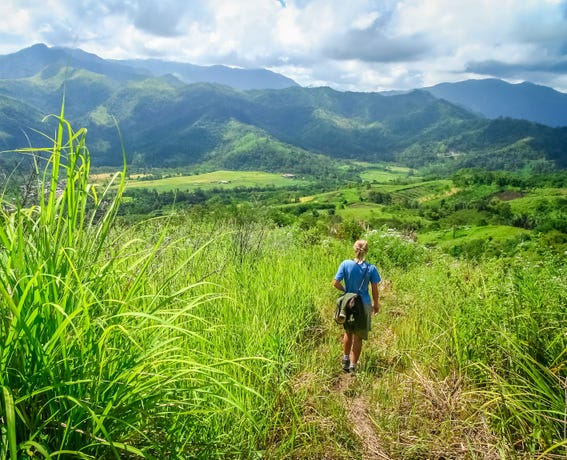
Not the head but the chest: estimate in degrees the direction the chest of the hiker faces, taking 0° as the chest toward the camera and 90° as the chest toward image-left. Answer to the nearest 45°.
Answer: approximately 180°
